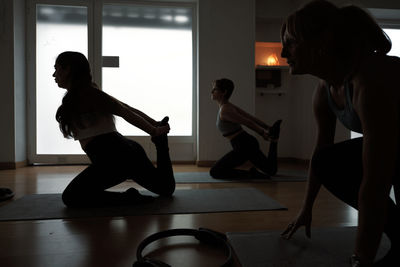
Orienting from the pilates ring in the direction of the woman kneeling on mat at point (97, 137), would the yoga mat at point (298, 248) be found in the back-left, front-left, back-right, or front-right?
back-right

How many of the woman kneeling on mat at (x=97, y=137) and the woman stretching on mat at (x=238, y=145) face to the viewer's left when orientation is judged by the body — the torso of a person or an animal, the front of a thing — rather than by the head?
2

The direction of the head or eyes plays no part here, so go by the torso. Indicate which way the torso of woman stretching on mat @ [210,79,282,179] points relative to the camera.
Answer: to the viewer's left

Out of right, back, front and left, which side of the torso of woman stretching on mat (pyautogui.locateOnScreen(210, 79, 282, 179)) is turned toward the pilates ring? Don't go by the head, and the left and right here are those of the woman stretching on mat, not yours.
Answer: left

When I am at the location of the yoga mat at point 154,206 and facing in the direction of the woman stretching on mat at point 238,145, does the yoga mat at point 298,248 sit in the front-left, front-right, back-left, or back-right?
back-right

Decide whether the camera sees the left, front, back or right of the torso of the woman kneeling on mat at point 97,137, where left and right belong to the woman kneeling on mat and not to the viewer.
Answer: left

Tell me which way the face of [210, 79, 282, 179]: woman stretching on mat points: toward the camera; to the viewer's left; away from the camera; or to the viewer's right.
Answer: to the viewer's left

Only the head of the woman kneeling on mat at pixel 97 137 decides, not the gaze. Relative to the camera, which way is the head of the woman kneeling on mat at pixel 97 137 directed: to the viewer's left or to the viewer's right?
to the viewer's left
